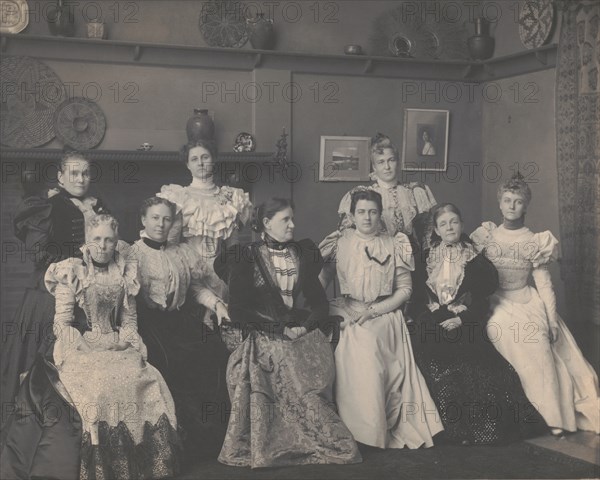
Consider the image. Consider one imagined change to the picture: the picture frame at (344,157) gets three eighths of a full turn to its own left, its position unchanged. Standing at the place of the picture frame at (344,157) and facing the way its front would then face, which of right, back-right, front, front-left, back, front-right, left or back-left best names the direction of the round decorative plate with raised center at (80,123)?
back-left

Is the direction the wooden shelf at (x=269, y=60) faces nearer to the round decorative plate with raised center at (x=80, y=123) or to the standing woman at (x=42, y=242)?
the standing woman

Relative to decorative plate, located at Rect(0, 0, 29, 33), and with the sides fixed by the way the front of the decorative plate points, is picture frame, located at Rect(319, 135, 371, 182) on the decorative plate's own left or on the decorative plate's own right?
on the decorative plate's own left
